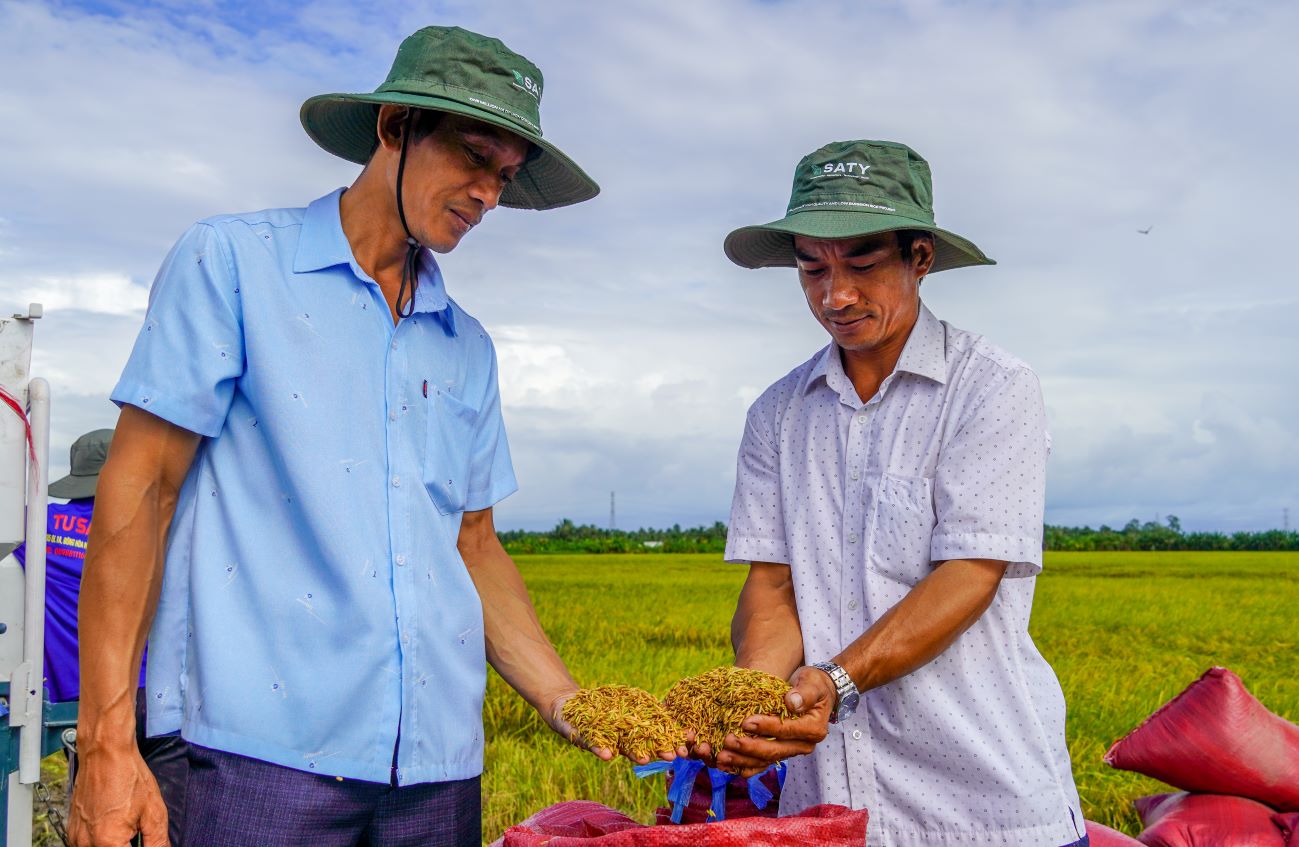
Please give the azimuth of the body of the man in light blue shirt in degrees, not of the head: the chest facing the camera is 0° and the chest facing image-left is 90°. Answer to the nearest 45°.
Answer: approximately 315°

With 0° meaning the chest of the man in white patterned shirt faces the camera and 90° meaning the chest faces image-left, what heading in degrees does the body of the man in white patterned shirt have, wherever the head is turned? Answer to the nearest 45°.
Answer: approximately 45°
